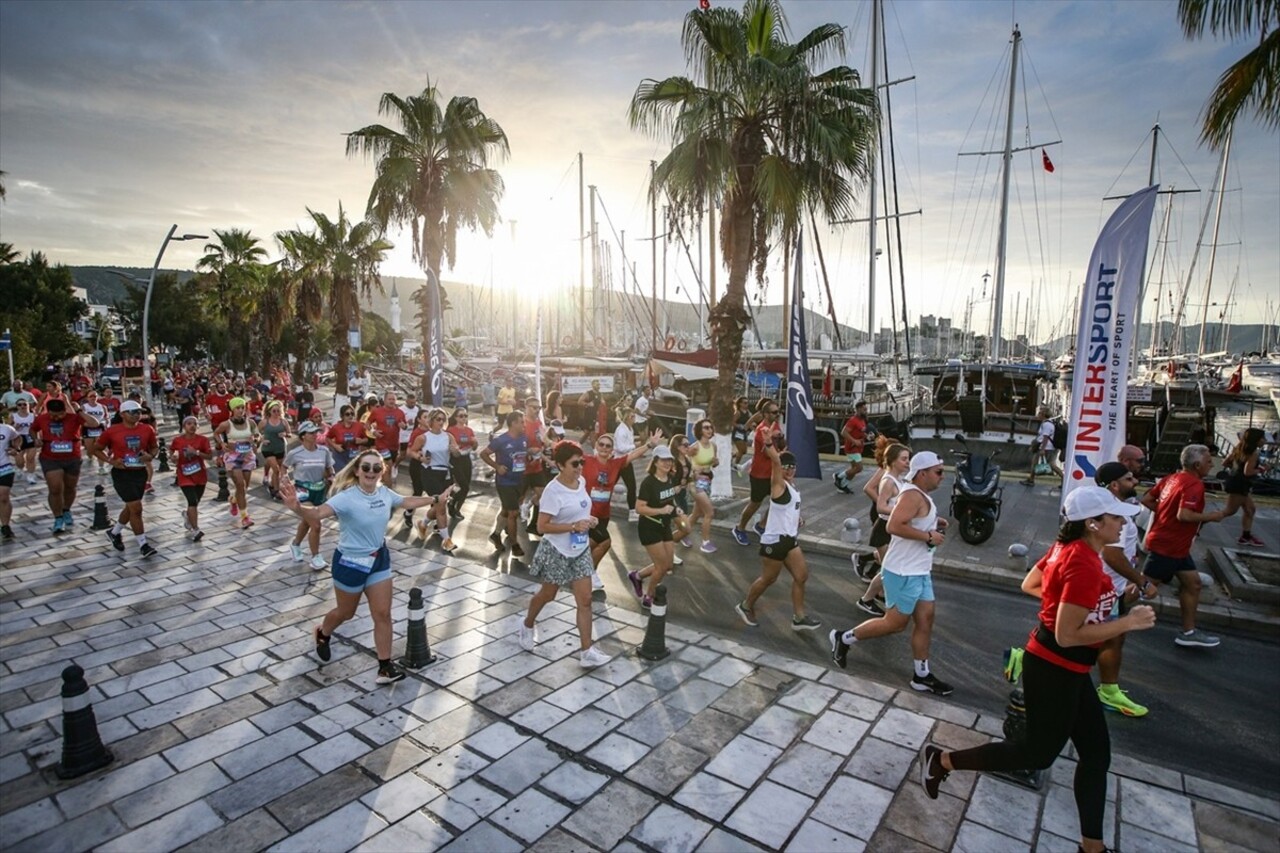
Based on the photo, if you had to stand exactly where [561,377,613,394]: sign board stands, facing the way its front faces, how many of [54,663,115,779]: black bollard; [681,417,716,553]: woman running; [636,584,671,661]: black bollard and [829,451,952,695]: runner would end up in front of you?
4

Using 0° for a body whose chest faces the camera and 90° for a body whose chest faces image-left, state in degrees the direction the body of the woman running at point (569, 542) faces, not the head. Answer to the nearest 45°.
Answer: approximately 315°

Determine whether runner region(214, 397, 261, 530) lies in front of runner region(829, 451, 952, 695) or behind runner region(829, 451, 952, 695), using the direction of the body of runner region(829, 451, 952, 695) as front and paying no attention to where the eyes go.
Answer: behind

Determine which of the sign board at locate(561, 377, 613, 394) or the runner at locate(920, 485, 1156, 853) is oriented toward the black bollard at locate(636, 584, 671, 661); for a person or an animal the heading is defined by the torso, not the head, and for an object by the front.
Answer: the sign board

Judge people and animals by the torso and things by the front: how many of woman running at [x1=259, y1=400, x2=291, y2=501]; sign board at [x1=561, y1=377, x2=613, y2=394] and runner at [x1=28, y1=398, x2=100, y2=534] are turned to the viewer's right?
0

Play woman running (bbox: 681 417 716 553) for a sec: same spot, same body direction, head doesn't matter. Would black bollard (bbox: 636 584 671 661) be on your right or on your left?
on your right

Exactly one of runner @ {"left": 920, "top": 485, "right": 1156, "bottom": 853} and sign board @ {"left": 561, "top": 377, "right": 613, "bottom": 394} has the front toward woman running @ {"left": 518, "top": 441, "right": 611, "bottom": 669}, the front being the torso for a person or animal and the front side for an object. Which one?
the sign board

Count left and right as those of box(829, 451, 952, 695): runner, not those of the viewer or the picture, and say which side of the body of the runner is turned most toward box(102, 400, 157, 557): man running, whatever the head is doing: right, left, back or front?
back

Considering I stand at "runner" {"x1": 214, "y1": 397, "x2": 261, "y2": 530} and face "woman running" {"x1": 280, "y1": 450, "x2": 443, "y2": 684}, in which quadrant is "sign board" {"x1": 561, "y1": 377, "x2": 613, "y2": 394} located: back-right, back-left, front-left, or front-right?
back-left

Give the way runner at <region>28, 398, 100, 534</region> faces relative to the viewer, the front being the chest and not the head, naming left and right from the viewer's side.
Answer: facing the viewer

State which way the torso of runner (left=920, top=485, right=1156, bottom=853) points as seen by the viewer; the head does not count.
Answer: to the viewer's right

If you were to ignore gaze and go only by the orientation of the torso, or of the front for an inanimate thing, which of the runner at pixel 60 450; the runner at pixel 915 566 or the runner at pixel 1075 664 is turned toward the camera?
the runner at pixel 60 450

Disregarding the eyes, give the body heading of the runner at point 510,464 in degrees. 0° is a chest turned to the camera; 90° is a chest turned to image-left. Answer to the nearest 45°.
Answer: approximately 315°

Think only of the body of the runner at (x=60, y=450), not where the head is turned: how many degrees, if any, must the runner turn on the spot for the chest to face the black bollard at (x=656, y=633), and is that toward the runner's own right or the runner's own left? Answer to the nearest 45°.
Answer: approximately 45° to the runner's own left
